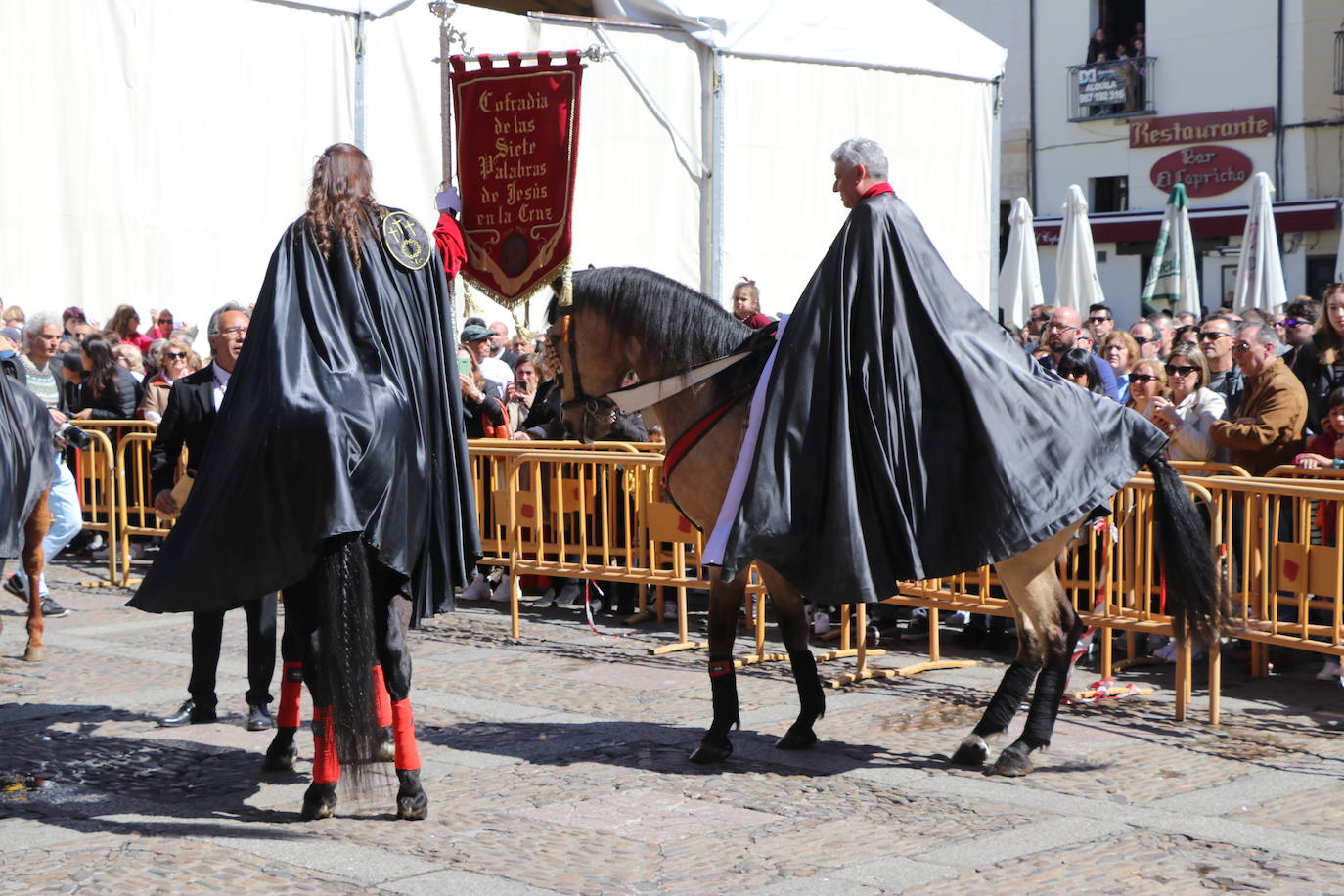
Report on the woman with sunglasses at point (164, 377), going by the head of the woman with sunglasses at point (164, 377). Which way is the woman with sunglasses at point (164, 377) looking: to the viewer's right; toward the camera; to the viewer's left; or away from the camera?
toward the camera

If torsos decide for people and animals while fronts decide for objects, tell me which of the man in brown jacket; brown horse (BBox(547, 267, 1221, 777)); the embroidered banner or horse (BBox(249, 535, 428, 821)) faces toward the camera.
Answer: the embroidered banner

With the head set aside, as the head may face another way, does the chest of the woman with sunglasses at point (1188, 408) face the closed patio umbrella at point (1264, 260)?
no

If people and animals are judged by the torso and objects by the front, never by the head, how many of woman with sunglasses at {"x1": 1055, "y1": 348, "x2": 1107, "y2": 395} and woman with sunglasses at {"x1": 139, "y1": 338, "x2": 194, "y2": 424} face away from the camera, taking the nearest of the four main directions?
0

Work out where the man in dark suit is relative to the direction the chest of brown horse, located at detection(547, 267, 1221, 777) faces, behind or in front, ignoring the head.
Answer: in front

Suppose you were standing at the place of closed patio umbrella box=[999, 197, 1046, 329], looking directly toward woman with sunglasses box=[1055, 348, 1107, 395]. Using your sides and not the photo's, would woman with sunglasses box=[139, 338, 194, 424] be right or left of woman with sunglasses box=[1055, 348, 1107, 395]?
right

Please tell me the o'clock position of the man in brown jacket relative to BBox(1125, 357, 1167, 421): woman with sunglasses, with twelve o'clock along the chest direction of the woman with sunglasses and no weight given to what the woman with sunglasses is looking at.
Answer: The man in brown jacket is roughly at 9 o'clock from the woman with sunglasses.

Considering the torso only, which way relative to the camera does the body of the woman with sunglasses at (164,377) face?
toward the camera

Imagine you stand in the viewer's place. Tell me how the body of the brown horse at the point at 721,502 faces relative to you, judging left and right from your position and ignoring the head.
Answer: facing to the left of the viewer

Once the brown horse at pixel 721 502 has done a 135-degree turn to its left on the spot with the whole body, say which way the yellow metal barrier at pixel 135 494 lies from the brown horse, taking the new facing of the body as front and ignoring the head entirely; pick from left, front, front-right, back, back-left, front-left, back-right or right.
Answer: back

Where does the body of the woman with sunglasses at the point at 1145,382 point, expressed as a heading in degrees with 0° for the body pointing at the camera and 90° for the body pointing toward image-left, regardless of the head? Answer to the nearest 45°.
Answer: approximately 45°

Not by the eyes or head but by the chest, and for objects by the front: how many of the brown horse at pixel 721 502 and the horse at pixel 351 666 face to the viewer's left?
1

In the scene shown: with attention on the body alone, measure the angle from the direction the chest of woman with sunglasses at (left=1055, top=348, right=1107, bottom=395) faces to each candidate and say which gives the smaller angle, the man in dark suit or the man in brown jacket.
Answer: the man in dark suit

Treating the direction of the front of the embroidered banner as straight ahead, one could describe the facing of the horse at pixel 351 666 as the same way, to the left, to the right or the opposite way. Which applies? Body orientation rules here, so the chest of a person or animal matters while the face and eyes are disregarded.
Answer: the opposite way

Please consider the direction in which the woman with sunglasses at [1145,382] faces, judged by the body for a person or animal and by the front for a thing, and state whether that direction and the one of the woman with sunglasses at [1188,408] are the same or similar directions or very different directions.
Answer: same or similar directions

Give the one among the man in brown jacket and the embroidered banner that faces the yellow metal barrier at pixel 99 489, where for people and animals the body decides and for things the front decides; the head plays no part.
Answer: the man in brown jacket

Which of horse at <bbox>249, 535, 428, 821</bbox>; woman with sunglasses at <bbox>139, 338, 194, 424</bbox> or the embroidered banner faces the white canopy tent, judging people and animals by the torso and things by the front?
the horse
